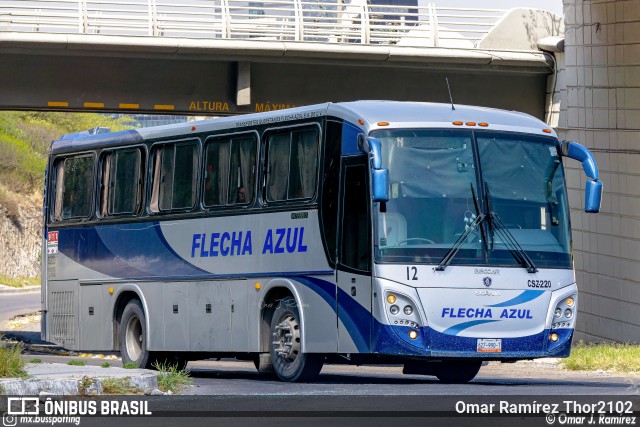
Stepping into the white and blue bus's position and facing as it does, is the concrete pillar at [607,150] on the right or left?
on its left

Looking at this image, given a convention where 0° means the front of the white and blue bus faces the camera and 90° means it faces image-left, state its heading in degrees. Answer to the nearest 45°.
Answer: approximately 315°
